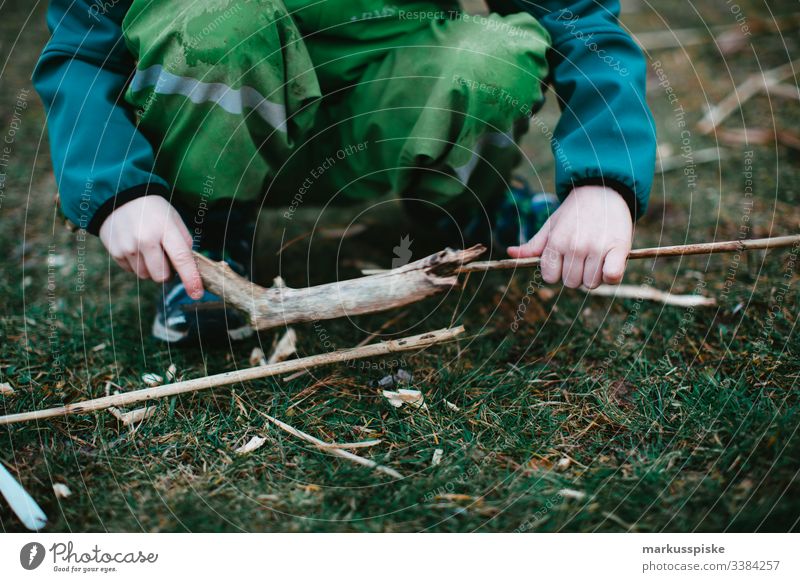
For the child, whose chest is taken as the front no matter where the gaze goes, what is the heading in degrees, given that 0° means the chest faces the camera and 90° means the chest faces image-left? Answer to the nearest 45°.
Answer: approximately 0°
